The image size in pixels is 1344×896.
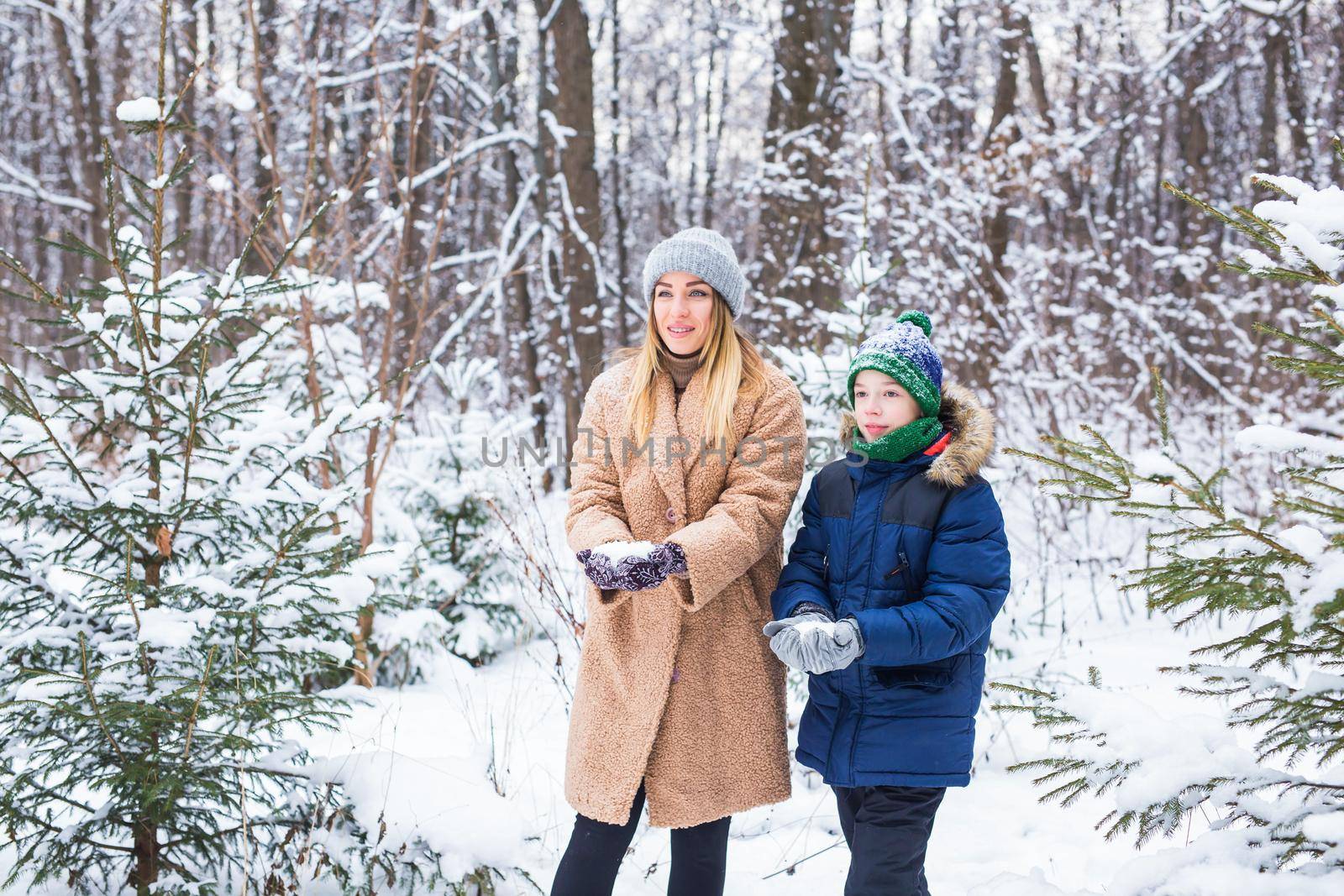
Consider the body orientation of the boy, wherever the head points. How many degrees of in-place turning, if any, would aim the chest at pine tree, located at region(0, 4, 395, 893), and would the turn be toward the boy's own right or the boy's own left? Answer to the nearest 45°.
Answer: approximately 45° to the boy's own right

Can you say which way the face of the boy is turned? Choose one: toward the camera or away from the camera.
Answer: toward the camera

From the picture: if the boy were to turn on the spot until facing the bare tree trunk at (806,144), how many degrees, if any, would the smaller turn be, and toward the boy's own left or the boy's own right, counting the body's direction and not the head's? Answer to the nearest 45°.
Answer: approximately 135° to the boy's own right

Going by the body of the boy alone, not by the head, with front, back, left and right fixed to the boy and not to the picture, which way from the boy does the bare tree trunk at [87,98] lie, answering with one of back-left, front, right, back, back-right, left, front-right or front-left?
right

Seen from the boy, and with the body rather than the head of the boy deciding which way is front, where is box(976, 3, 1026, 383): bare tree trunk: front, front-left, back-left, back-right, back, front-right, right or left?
back-right

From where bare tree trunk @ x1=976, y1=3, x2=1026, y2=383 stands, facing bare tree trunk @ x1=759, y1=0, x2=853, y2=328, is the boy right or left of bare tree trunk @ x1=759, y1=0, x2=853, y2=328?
left

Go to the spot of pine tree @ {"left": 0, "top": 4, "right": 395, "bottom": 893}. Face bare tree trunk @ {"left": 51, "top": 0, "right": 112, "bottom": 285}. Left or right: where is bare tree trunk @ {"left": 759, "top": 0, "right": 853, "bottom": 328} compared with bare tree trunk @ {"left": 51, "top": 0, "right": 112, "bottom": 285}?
right

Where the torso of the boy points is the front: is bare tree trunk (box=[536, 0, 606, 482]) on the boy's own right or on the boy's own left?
on the boy's own right

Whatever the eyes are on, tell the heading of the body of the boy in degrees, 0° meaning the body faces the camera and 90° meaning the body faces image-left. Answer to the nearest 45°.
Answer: approximately 45°

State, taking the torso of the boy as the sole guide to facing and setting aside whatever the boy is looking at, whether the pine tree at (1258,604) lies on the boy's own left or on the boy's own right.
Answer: on the boy's own left

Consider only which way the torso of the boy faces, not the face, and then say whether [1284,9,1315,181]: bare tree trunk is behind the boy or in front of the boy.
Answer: behind
